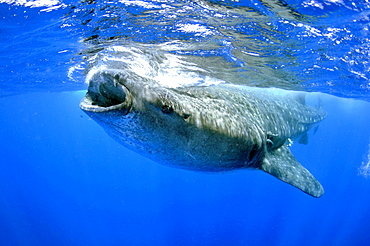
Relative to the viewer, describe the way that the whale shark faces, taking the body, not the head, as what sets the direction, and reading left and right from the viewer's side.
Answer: facing the viewer and to the left of the viewer
